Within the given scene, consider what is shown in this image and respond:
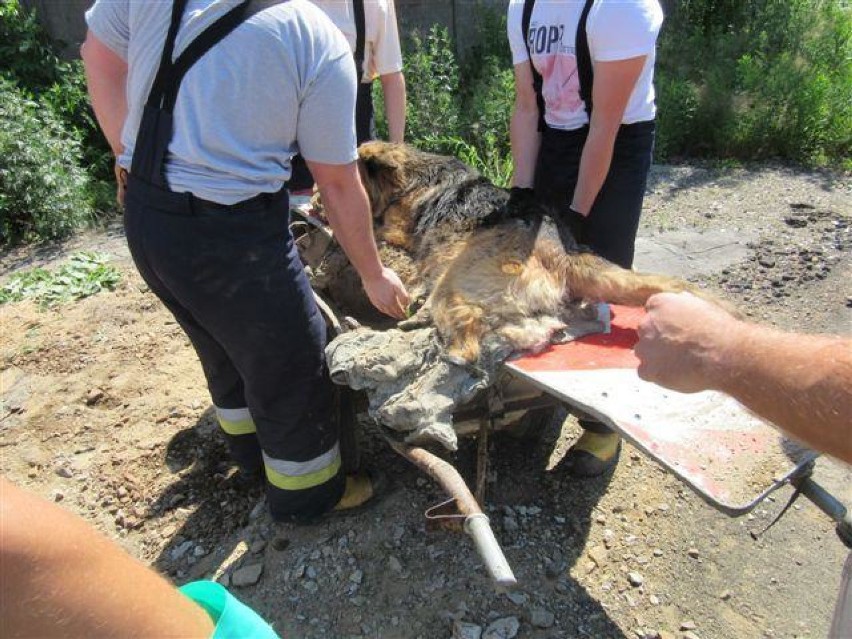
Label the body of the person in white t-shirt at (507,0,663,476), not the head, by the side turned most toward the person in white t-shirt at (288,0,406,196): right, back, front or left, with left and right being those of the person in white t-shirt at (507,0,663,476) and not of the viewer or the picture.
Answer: right

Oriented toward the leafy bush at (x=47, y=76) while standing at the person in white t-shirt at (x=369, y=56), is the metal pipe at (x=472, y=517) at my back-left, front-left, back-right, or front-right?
back-left

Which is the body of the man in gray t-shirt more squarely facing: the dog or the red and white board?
the dog

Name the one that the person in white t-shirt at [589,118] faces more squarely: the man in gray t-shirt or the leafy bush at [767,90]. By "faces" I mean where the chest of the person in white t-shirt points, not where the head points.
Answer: the man in gray t-shirt

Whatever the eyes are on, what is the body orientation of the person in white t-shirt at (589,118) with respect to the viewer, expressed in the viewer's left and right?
facing the viewer and to the left of the viewer

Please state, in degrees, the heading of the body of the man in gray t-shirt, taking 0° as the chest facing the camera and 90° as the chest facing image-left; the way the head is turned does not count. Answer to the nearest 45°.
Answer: approximately 225°

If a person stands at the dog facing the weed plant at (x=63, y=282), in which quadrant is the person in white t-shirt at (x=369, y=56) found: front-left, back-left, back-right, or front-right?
front-right

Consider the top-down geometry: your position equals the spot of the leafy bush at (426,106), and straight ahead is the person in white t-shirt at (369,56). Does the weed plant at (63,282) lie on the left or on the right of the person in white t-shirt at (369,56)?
right

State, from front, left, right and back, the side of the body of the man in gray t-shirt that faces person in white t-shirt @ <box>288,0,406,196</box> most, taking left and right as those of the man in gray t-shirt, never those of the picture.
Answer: front

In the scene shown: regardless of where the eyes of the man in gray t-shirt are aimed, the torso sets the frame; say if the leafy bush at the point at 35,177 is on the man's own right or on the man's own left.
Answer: on the man's own left

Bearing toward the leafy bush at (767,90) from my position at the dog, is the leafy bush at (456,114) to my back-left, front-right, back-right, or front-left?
front-left

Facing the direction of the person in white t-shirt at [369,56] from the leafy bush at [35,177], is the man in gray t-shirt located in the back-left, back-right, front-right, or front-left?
front-right

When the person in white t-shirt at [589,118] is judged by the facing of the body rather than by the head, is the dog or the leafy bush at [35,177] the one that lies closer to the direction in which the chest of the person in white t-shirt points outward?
the dog

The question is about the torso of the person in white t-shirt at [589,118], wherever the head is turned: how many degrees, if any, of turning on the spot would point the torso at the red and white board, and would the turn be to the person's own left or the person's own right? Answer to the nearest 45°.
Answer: approximately 45° to the person's own left

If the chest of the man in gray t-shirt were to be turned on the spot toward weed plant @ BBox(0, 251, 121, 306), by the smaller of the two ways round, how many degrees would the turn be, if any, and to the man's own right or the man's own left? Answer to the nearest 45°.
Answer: approximately 90° to the man's own left

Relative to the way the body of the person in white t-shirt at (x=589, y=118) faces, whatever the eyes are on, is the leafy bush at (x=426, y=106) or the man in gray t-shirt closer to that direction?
the man in gray t-shirt
